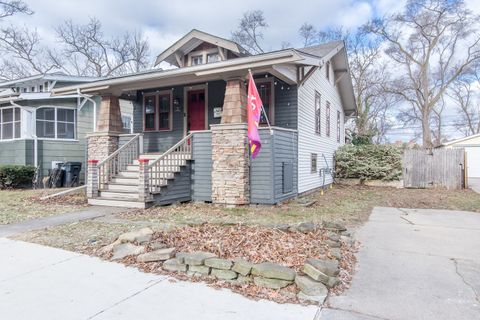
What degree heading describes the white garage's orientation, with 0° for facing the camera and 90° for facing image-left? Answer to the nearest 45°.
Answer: approximately 0°

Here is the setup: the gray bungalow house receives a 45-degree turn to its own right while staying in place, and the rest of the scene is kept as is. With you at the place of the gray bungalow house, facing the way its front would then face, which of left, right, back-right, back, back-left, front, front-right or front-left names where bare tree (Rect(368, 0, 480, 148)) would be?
back-right

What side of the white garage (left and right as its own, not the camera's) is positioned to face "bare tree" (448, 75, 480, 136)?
back

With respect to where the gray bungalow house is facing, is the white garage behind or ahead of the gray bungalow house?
behind

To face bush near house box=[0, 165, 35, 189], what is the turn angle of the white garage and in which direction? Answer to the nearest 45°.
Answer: approximately 45° to its right

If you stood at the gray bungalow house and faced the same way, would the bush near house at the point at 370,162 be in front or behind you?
behind

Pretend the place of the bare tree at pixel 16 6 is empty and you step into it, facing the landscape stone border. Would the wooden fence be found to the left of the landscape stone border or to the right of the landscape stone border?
left

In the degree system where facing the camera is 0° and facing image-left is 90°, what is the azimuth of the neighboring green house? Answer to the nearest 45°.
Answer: approximately 45°

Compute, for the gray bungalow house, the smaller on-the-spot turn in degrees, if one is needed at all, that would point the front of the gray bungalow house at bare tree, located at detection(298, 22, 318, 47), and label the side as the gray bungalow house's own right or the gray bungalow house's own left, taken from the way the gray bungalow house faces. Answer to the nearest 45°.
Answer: approximately 180°

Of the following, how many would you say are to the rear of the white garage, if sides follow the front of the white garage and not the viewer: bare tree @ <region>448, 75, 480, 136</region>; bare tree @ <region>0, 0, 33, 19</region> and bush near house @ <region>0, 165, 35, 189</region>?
1

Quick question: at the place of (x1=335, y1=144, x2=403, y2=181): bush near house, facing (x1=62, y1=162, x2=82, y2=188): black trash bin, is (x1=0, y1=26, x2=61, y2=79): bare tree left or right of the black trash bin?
right
